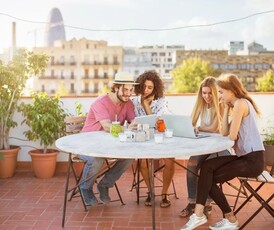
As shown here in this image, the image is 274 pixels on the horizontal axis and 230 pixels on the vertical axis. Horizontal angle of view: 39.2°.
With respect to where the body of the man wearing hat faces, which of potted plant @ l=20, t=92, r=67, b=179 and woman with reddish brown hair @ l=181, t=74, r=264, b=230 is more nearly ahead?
the woman with reddish brown hair

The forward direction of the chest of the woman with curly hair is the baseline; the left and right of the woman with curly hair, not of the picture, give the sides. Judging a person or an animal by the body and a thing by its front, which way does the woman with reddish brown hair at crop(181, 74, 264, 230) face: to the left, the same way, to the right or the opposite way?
to the right

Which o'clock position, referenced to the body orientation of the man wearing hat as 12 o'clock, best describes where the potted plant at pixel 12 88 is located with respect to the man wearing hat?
The potted plant is roughly at 6 o'clock from the man wearing hat.

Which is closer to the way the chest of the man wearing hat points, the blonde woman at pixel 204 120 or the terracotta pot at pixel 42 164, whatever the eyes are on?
the blonde woman

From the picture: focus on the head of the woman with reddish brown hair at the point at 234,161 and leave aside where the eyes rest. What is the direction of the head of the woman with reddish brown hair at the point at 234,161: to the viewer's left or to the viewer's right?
to the viewer's left

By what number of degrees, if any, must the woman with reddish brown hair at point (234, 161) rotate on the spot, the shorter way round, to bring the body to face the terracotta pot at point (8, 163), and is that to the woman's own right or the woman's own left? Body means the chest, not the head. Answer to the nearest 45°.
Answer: approximately 45° to the woman's own right

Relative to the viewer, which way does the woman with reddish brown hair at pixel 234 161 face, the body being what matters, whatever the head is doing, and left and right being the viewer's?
facing to the left of the viewer

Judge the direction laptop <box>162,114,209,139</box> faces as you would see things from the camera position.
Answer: facing away from the viewer and to the right of the viewer

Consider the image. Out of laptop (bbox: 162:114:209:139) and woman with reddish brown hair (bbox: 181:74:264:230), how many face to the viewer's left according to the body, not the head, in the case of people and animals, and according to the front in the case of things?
1

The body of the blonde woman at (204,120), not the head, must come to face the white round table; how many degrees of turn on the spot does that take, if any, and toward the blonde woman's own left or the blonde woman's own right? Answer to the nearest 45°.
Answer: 0° — they already face it
